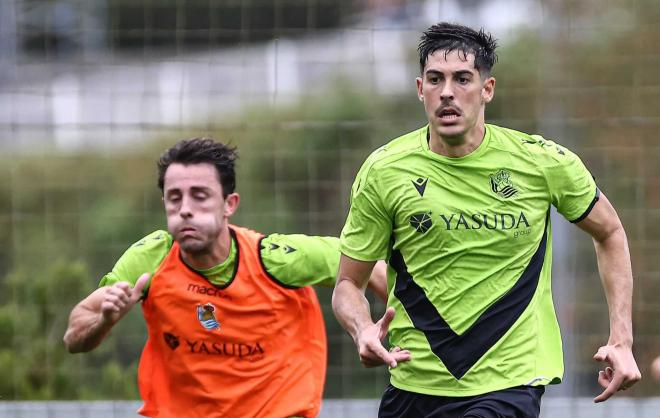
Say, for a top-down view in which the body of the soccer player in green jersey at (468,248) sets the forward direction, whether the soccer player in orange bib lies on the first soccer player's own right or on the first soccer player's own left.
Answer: on the first soccer player's own right

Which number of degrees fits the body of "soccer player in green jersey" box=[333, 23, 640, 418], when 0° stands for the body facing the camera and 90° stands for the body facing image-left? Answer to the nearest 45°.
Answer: approximately 0°
